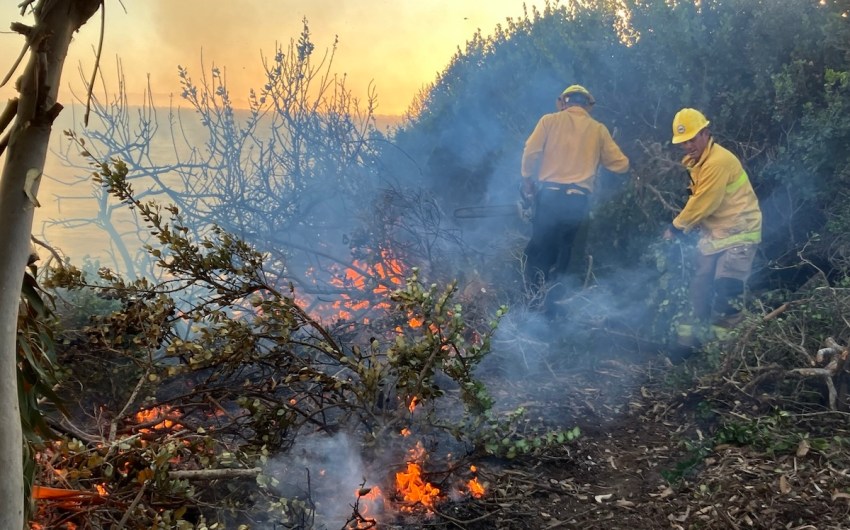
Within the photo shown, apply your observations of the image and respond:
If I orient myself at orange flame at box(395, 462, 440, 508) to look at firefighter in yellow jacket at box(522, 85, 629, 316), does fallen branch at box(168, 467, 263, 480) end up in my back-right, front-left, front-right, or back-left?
back-left

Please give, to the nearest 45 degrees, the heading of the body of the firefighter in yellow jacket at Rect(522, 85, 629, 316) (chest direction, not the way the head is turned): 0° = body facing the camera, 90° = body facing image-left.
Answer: approximately 180°

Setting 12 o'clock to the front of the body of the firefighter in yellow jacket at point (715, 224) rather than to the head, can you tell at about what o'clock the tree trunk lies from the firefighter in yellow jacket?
The tree trunk is roughly at 11 o'clock from the firefighter in yellow jacket.

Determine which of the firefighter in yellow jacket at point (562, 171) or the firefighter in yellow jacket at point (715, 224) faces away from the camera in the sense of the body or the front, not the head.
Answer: the firefighter in yellow jacket at point (562, 171)

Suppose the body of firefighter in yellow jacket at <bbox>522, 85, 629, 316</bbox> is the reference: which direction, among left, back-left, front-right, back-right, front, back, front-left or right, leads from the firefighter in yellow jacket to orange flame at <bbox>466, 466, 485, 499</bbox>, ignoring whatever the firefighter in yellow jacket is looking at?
back

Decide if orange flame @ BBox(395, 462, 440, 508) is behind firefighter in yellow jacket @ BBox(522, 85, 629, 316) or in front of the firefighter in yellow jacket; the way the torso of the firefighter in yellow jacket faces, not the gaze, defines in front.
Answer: behind

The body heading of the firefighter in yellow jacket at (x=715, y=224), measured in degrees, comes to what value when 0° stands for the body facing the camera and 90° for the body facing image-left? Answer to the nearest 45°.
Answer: approximately 45°

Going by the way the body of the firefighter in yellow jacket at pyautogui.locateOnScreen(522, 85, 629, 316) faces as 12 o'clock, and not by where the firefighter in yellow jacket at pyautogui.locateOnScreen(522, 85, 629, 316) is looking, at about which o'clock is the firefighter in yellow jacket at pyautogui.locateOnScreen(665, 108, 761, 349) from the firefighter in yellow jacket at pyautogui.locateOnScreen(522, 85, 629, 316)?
the firefighter in yellow jacket at pyautogui.locateOnScreen(665, 108, 761, 349) is roughly at 4 o'clock from the firefighter in yellow jacket at pyautogui.locateOnScreen(522, 85, 629, 316).

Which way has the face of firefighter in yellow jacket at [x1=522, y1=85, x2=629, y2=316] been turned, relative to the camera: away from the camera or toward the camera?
away from the camera

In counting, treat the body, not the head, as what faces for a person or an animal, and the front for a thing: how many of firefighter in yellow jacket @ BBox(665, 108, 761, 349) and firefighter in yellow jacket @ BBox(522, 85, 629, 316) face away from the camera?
1

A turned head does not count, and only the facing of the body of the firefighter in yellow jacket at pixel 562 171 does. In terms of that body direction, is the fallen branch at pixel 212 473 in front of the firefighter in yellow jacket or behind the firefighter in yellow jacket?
behind
